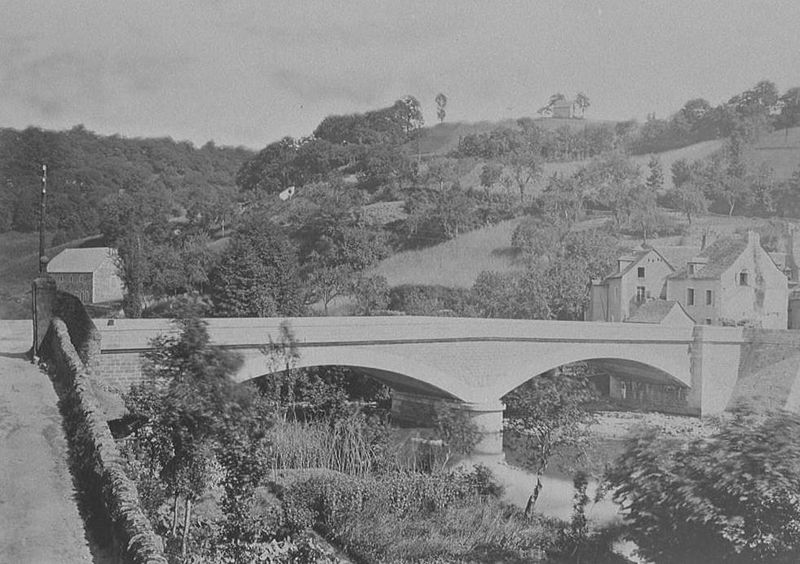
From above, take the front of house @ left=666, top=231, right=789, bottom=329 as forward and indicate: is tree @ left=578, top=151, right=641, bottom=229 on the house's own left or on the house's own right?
on the house's own right

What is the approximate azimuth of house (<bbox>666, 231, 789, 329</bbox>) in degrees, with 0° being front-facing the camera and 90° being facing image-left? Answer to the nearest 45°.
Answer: approximately 45°

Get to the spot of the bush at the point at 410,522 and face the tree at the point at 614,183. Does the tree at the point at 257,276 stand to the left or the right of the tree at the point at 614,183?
left

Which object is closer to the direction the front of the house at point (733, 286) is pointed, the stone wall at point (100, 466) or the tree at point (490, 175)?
the stone wall

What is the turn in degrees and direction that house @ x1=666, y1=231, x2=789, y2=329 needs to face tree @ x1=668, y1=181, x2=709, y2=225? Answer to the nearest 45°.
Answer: approximately 135° to its right

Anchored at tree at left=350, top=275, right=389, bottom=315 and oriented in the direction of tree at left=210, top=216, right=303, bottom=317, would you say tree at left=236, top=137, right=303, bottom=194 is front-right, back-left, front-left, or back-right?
front-right

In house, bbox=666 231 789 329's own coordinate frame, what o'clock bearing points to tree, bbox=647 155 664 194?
The tree is roughly at 4 o'clock from the house.

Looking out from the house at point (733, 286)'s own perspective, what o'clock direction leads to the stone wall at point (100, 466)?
The stone wall is roughly at 11 o'clock from the house.

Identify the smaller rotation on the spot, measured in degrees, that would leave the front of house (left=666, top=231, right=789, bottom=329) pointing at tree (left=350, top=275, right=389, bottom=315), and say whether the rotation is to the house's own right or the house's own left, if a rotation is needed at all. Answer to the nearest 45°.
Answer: approximately 45° to the house's own right

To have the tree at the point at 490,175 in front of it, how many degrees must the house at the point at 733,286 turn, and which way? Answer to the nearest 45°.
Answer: approximately 90° to its right

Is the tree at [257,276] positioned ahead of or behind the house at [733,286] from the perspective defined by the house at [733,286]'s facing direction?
ahead
